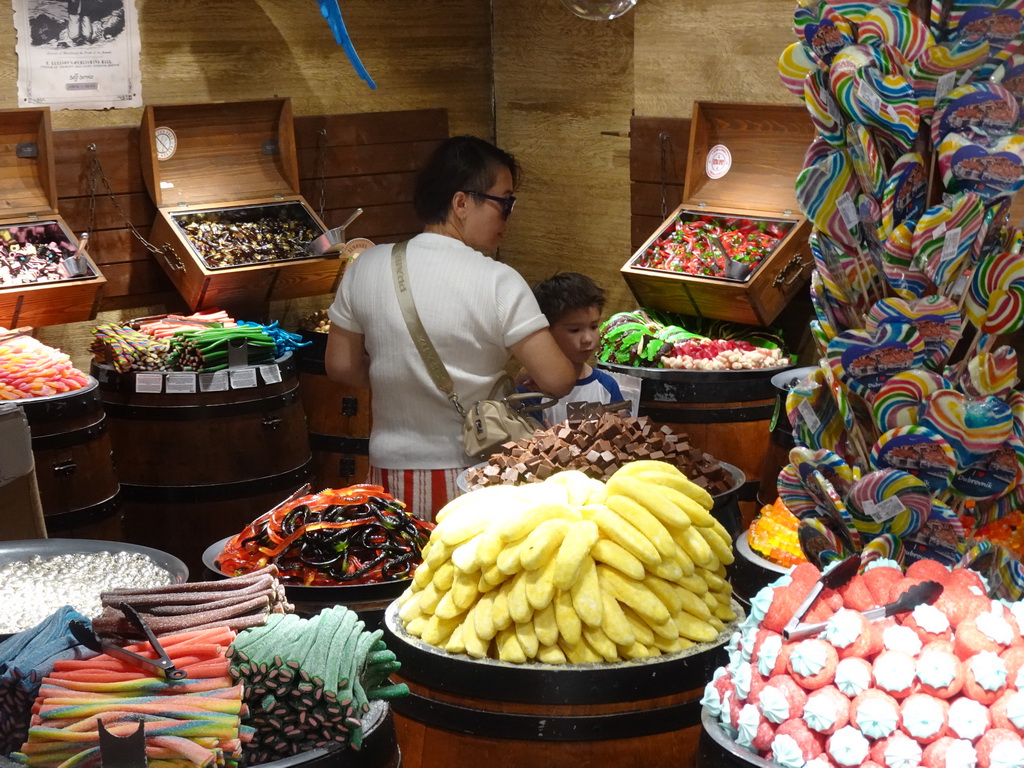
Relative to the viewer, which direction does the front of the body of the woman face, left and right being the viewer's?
facing away from the viewer and to the right of the viewer

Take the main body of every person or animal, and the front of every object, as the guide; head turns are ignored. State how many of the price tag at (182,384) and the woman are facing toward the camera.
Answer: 1

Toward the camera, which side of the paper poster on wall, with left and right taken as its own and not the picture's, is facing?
front

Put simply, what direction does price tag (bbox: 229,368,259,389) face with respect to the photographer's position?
facing the viewer

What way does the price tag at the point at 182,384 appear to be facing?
toward the camera

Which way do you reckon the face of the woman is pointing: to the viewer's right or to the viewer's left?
to the viewer's right

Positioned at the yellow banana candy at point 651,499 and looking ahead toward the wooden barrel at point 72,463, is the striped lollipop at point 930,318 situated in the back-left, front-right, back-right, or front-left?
back-right

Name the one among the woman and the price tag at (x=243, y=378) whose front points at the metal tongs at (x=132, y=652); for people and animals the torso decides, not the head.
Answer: the price tag

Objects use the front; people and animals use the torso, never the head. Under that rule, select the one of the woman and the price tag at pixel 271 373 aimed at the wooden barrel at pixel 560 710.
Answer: the price tag

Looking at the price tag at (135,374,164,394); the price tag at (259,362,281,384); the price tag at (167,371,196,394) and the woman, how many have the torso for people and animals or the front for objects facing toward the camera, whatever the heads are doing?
3

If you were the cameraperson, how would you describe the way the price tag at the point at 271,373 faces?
facing the viewer

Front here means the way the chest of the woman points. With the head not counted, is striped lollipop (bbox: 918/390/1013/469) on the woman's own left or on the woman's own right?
on the woman's own right

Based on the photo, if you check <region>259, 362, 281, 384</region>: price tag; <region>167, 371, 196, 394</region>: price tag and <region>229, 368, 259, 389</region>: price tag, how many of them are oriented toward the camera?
3
